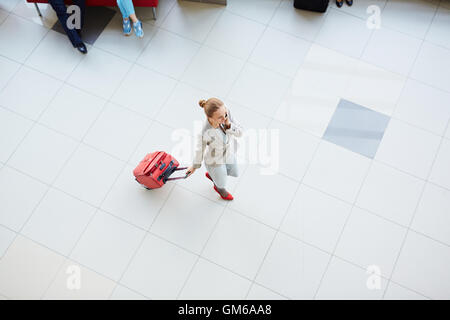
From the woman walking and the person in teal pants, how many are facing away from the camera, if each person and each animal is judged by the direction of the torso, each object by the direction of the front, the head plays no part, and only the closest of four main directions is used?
0

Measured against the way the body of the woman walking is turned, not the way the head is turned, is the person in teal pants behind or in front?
behind

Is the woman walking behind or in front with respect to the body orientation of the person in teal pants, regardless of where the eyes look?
in front

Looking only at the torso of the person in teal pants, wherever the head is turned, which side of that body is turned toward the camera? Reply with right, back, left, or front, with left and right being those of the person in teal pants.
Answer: front

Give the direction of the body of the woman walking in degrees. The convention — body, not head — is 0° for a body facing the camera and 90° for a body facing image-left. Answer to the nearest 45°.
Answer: approximately 315°
